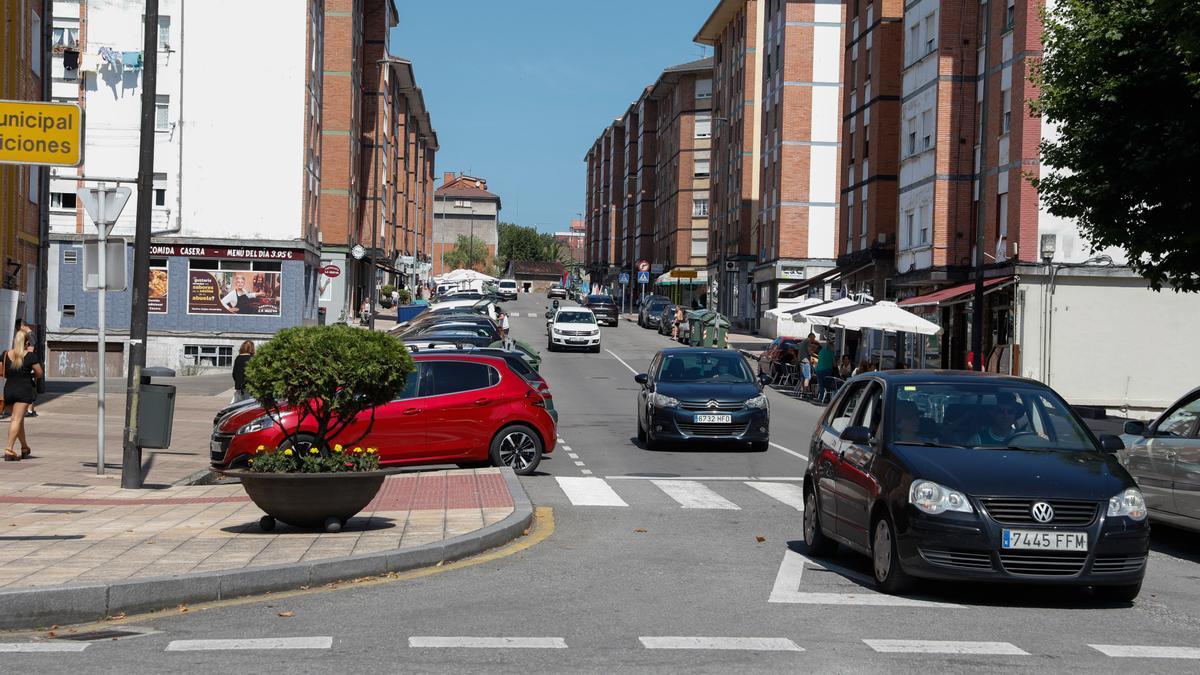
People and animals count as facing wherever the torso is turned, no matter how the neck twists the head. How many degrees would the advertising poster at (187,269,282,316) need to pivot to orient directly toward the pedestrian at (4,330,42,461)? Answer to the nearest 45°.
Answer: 0° — it already faces them

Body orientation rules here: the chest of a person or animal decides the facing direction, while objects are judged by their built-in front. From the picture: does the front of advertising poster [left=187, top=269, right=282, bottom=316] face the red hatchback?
yes

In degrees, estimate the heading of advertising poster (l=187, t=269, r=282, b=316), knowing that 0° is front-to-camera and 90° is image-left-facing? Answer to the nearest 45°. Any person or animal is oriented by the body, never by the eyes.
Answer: approximately 0°

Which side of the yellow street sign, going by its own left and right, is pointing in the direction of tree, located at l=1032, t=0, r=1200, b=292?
left
